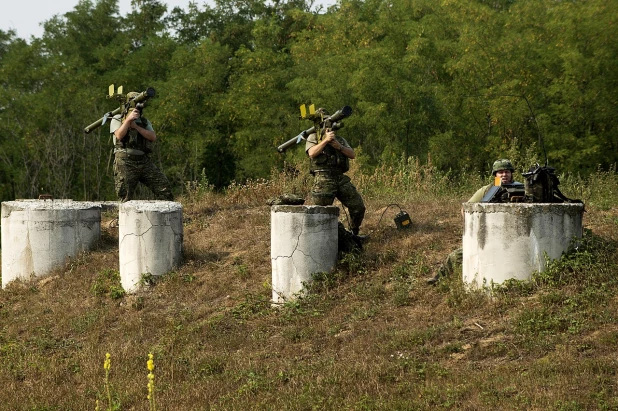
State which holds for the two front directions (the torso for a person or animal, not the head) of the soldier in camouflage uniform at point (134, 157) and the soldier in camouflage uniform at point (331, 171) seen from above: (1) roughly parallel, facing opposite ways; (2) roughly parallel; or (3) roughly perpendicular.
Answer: roughly parallel

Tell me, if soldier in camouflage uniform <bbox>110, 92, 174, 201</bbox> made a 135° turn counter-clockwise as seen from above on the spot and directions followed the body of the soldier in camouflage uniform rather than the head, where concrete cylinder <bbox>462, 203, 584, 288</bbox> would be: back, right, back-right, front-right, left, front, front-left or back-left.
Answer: right

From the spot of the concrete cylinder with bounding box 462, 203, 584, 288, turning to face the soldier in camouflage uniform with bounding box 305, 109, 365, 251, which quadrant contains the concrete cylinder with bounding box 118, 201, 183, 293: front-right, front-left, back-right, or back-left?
front-left

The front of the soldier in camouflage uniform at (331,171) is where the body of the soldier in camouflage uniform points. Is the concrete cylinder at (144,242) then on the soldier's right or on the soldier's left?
on the soldier's right

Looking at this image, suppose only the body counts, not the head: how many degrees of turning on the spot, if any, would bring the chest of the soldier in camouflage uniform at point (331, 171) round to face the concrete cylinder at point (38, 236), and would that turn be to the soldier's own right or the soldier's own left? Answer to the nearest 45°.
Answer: approximately 90° to the soldier's own right

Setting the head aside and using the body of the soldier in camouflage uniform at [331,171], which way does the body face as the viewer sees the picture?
toward the camera

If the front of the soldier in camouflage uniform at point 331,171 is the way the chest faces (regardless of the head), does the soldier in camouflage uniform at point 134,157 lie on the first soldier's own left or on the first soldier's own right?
on the first soldier's own right

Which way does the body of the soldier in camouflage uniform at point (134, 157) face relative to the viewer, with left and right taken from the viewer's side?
facing the viewer
